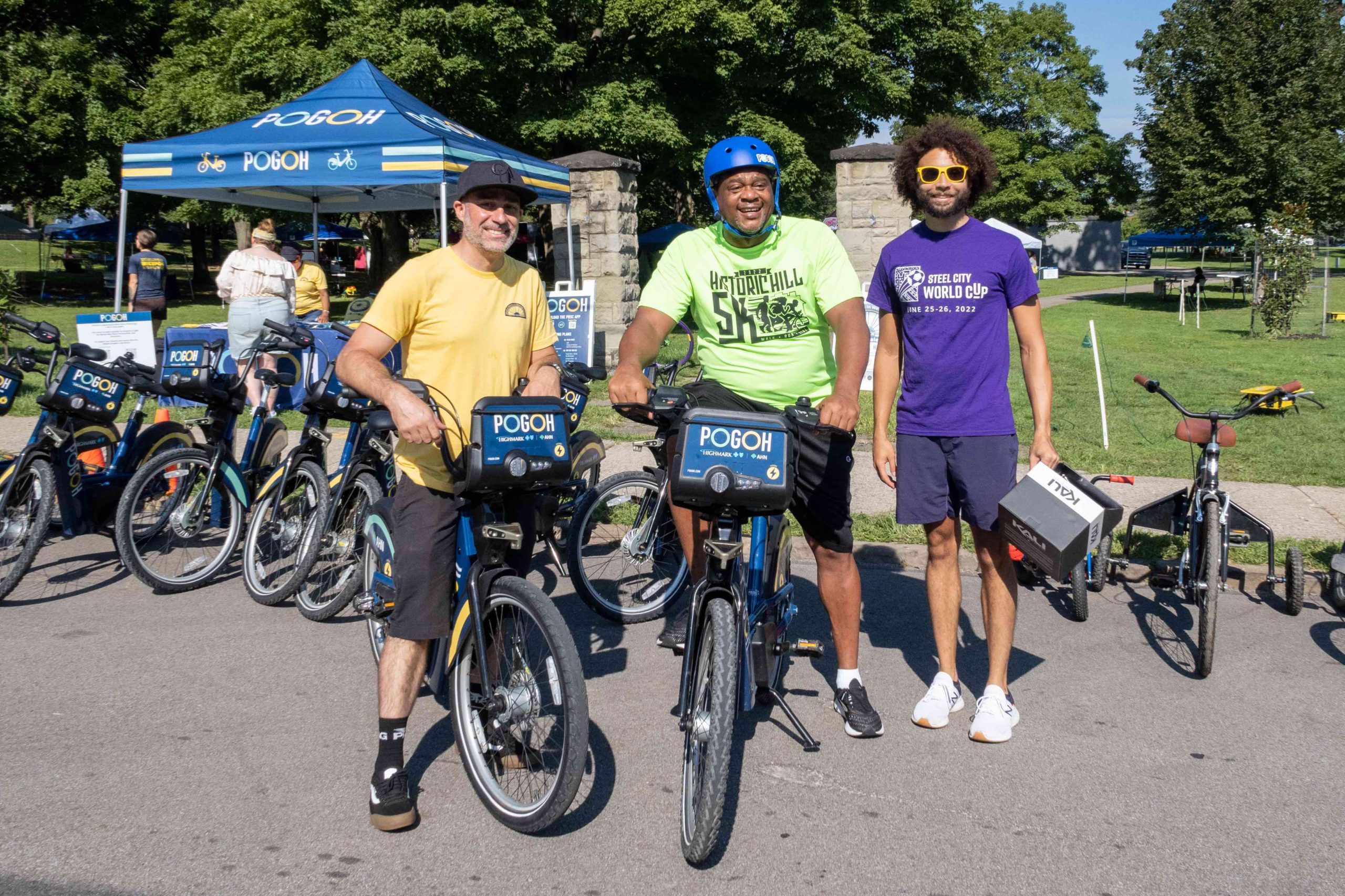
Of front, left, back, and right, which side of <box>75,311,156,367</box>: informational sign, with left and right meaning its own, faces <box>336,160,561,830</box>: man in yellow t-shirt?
front

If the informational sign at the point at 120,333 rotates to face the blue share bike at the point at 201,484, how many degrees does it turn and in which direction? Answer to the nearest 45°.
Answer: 0° — it already faces it

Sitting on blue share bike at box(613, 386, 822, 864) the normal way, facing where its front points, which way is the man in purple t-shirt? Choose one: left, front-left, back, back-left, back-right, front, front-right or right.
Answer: back-left

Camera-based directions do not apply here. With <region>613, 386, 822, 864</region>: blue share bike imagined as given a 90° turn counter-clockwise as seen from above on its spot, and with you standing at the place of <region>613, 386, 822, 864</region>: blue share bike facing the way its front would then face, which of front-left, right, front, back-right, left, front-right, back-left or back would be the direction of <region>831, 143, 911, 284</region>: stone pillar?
left

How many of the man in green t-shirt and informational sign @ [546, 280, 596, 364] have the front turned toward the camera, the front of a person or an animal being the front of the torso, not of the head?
2

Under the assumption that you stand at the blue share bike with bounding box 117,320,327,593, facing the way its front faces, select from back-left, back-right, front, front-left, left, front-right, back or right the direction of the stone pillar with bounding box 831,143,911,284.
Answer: back

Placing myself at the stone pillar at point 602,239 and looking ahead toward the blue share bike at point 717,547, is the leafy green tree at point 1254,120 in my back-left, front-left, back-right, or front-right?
back-left

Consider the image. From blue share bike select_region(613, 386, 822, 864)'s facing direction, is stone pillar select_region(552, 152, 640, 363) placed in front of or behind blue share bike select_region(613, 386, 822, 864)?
behind

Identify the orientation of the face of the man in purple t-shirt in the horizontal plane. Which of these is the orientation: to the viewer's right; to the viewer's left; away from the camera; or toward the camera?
toward the camera

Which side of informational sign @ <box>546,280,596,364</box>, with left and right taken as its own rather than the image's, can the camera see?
front

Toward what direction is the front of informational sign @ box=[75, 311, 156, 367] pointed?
toward the camera

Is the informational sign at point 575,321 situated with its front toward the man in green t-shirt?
yes

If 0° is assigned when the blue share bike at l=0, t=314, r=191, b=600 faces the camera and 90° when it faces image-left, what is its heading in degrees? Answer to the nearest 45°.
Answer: approximately 45°

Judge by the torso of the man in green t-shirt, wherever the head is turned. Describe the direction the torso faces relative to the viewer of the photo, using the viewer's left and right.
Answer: facing the viewer

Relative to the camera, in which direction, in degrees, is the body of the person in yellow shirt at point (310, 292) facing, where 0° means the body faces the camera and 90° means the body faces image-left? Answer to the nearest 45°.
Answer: approximately 45°

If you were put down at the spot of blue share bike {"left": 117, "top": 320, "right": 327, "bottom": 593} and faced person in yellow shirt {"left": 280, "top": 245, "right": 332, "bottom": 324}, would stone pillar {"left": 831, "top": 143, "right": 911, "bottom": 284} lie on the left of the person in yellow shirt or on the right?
right
